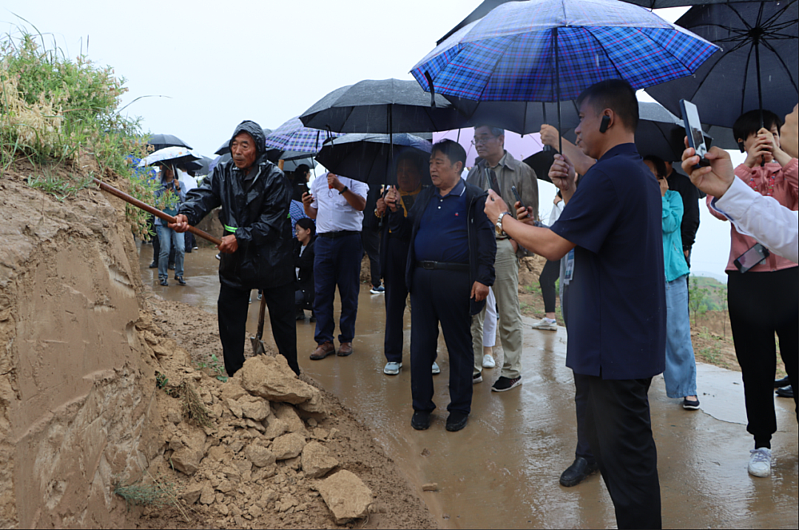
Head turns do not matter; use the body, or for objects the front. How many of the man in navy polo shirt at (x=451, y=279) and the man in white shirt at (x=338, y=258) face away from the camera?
0

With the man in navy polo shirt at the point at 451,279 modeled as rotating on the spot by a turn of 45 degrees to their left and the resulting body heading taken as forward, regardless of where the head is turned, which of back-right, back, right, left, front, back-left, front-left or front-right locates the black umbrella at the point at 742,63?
left

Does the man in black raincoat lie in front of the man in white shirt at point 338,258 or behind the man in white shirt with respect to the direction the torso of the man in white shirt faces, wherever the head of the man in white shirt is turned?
in front

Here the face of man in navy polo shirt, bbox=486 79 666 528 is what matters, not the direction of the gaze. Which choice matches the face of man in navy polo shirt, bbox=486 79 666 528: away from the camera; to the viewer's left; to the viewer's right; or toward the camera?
to the viewer's left

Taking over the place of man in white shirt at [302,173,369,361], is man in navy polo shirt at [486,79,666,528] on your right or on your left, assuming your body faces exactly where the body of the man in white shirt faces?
on your left

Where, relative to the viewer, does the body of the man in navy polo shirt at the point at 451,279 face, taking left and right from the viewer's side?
facing the viewer and to the left of the viewer
